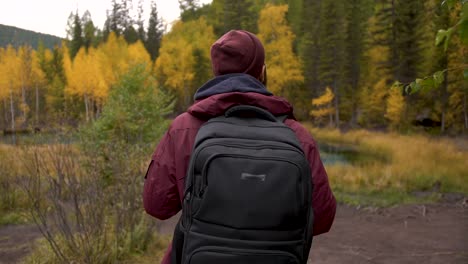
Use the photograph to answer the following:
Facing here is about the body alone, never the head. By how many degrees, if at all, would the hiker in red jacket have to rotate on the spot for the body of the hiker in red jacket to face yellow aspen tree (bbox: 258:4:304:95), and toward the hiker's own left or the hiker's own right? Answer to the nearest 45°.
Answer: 0° — they already face it

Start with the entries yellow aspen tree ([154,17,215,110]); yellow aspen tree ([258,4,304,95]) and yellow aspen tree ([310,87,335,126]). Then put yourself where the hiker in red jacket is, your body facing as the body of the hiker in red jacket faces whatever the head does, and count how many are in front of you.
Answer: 3

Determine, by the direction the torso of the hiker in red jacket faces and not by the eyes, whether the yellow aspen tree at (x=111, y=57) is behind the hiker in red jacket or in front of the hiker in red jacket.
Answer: in front

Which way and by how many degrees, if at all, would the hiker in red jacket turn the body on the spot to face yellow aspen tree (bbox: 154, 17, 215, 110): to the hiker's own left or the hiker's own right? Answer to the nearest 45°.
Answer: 0° — they already face it

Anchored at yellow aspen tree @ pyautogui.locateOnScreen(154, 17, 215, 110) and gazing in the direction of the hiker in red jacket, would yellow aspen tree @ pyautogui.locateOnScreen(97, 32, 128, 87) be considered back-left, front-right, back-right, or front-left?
back-right

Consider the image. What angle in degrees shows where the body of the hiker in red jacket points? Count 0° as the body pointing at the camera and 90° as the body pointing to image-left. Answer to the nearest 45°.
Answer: approximately 180°

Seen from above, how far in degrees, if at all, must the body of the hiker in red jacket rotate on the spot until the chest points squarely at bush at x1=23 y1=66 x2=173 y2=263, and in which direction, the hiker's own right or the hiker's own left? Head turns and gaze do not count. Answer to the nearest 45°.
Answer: approximately 45° to the hiker's own left

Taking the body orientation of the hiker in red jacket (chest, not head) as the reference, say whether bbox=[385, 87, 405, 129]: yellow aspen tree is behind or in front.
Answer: in front
